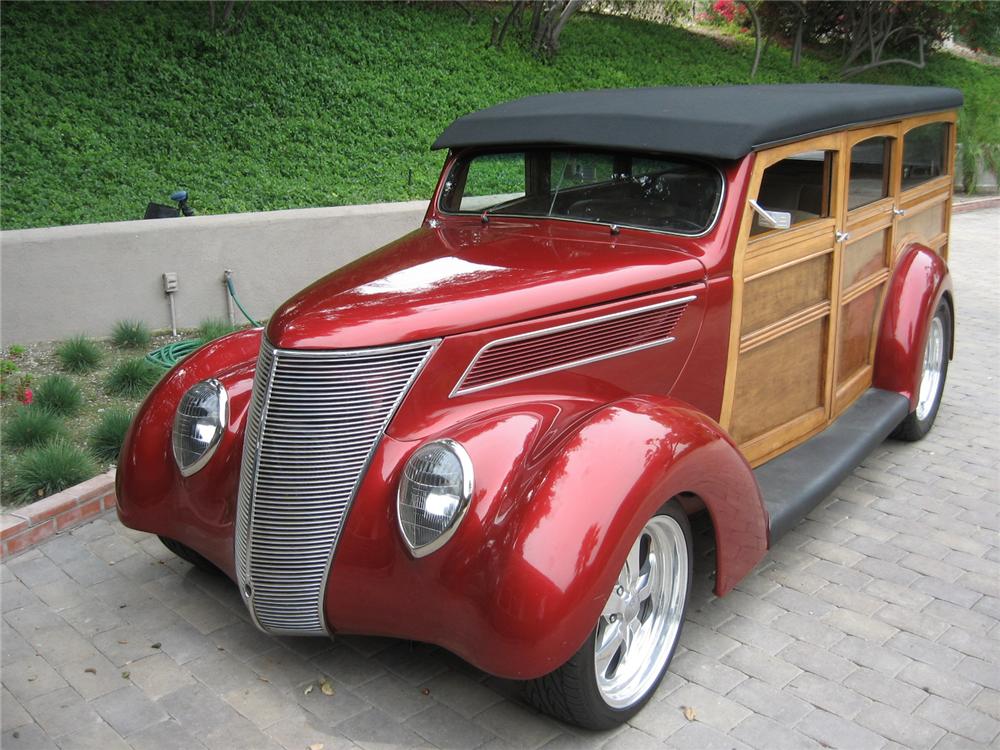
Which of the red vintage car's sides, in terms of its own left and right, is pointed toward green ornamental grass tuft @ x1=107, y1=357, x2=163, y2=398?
right

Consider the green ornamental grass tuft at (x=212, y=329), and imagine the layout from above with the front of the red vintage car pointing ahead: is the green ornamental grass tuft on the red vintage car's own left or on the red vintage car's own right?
on the red vintage car's own right

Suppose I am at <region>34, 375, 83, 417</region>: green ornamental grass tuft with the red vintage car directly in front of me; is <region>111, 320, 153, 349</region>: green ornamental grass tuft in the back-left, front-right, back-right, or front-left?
back-left

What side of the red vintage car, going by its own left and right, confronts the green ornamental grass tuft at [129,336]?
right

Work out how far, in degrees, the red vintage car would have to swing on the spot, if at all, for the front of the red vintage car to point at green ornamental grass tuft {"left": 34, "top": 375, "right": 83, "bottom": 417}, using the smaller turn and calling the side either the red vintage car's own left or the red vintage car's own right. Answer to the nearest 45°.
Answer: approximately 90° to the red vintage car's own right

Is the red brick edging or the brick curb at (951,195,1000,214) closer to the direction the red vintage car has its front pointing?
the red brick edging

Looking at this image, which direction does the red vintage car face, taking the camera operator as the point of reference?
facing the viewer and to the left of the viewer

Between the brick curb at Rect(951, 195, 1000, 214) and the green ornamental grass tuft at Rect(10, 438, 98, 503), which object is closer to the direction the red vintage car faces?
the green ornamental grass tuft

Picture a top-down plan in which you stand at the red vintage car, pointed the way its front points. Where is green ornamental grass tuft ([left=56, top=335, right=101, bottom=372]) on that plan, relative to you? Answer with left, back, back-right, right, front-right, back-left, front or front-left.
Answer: right

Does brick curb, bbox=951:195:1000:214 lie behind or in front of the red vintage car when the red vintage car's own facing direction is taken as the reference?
behind

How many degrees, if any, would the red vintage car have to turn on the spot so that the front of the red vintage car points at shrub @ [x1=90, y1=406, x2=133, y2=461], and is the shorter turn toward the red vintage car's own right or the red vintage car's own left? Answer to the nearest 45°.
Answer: approximately 90° to the red vintage car's own right

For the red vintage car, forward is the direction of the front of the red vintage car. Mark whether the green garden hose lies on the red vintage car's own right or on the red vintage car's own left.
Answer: on the red vintage car's own right
